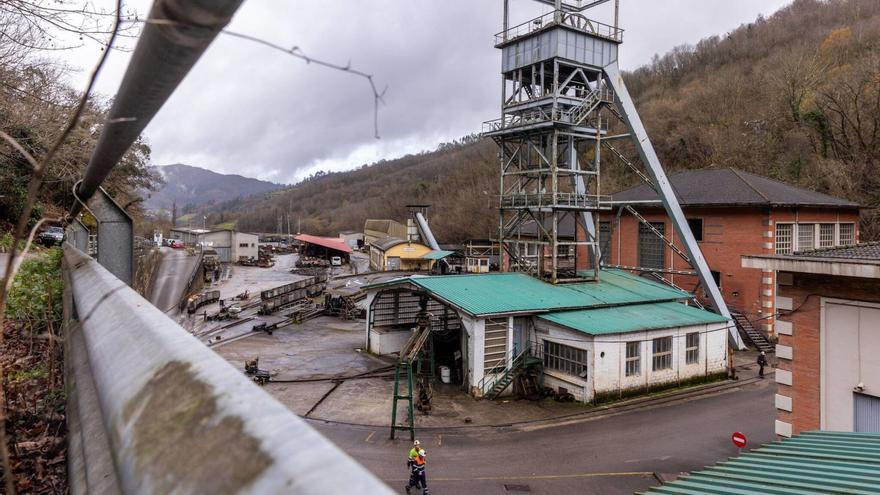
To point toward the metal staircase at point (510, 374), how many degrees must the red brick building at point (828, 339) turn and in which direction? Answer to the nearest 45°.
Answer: approximately 135° to its right

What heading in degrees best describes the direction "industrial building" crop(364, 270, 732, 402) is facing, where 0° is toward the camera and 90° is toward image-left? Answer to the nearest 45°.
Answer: approximately 45°

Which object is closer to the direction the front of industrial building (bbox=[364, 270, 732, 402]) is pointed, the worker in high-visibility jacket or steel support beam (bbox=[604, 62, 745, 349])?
the worker in high-visibility jacket

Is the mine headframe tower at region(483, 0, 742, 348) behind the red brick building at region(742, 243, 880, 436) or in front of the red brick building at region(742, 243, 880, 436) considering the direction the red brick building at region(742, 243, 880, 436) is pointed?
behind

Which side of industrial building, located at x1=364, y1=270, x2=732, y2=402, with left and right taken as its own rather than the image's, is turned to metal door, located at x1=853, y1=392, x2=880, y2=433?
left

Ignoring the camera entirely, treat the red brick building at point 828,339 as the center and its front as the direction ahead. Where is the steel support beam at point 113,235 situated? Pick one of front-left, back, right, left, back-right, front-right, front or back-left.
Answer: front-right

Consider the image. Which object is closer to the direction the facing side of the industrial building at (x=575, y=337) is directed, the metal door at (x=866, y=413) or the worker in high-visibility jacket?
the worker in high-visibility jacket

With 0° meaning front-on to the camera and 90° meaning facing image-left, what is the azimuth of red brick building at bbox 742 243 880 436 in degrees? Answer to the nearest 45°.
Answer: approximately 0°

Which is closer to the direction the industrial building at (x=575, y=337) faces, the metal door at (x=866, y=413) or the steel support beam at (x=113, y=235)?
the steel support beam

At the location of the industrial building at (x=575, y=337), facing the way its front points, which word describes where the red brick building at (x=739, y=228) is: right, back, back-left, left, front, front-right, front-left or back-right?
back
